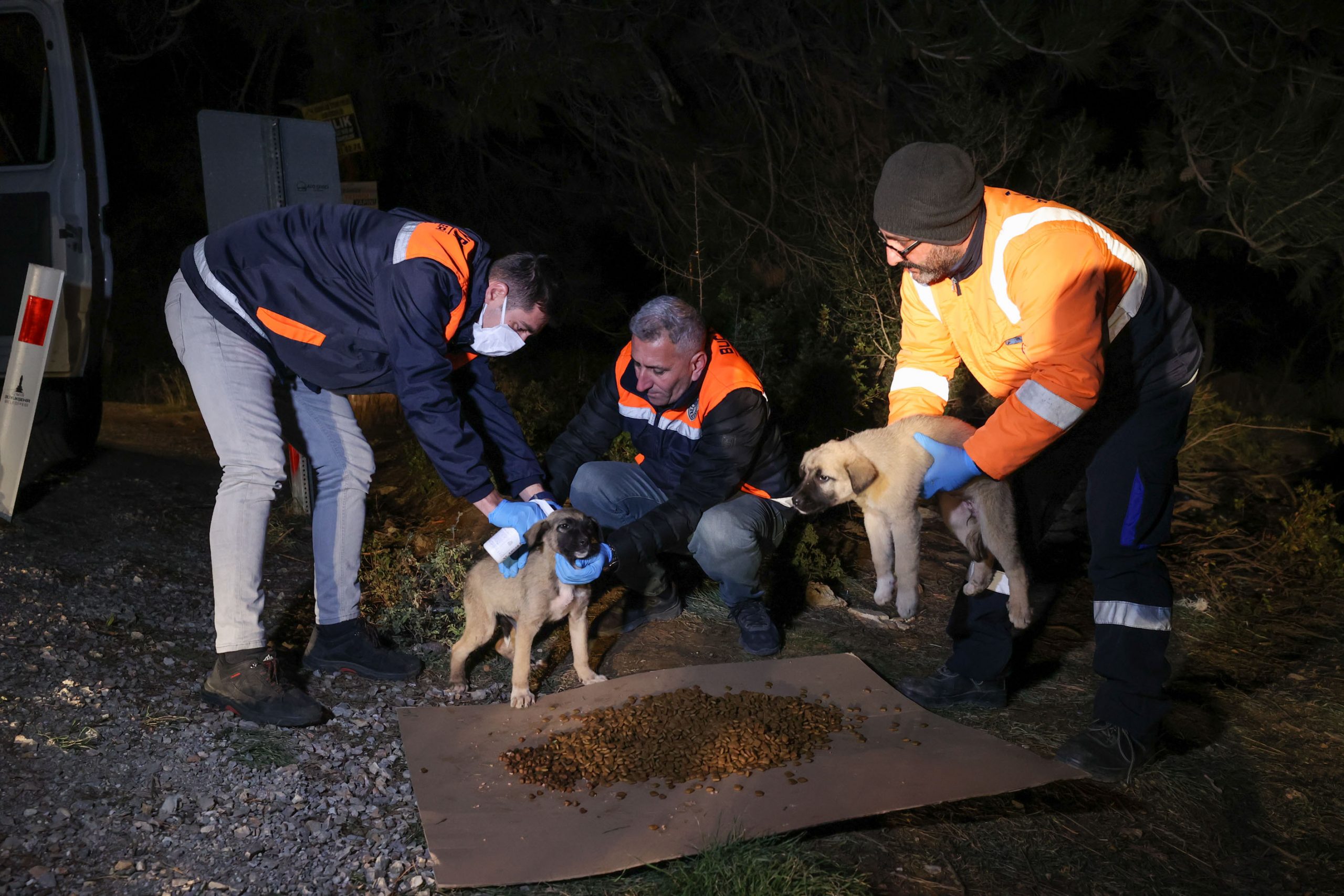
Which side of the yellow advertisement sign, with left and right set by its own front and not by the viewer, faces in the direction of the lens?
front

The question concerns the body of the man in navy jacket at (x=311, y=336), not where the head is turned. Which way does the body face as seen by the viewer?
to the viewer's right

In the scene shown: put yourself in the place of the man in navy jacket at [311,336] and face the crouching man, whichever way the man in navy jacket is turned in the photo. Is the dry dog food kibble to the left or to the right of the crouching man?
right

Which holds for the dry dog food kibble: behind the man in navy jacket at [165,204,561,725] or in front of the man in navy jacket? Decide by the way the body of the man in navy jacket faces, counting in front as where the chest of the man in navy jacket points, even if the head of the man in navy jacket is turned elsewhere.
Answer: in front

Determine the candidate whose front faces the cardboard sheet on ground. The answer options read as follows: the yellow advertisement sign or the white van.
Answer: the yellow advertisement sign

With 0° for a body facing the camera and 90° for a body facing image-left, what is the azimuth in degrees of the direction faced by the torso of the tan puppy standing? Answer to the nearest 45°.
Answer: approximately 315°

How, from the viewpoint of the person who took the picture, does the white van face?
facing away from the viewer

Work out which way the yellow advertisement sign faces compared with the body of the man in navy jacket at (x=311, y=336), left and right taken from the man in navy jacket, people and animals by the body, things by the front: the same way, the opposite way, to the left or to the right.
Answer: to the right

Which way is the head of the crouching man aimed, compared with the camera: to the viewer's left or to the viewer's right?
to the viewer's left

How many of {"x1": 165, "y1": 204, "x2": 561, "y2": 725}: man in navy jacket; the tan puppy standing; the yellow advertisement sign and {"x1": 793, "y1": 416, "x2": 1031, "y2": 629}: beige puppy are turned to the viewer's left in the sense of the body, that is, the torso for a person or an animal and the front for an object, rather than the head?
1

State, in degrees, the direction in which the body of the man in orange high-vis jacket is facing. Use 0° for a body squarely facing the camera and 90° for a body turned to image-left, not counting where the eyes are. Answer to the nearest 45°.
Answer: approximately 45°

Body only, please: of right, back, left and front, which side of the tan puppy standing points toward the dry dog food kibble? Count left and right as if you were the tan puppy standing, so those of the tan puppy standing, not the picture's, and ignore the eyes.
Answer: front

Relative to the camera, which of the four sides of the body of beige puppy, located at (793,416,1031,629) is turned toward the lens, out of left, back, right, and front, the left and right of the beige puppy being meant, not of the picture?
left
